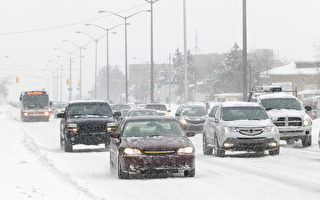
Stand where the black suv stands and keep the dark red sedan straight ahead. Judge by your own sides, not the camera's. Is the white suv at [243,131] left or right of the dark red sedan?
left

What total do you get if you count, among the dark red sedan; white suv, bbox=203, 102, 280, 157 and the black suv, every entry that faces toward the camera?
3

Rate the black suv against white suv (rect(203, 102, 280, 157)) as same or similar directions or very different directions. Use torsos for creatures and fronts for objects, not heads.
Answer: same or similar directions

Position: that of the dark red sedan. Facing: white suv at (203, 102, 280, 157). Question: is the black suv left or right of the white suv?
left

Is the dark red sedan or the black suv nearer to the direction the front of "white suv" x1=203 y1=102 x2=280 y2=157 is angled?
the dark red sedan

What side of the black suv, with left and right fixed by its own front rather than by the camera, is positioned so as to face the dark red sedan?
front

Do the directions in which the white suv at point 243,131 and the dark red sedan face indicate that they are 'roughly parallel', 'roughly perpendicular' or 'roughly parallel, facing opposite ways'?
roughly parallel

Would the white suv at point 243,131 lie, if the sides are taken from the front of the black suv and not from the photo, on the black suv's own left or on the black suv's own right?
on the black suv's own left

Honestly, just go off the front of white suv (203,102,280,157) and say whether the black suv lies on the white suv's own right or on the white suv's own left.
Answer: on the white suv's own right

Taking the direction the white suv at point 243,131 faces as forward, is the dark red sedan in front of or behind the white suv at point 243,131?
in front

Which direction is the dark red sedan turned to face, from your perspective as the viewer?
facing the viewer

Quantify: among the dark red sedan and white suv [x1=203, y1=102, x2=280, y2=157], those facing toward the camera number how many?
2

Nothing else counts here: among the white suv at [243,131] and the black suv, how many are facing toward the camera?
2

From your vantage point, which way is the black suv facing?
toward the camera

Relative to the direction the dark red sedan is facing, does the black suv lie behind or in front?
behind
